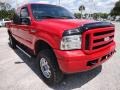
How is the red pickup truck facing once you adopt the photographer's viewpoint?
facing the viewer and to the right of the viewer
